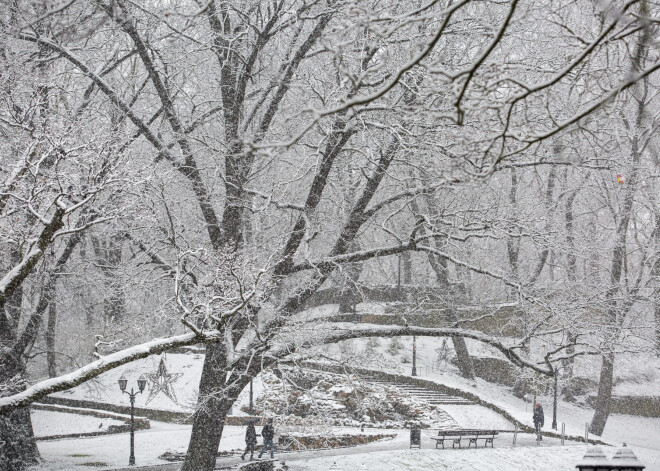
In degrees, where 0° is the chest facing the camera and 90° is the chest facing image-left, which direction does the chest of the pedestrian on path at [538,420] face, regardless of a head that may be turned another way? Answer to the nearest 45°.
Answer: approximately 0°

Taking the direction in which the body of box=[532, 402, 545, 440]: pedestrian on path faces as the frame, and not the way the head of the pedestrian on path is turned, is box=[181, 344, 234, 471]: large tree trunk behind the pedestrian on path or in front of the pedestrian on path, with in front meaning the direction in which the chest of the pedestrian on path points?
in front

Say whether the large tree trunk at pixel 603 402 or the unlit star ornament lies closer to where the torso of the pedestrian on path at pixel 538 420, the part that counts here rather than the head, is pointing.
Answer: the unlit star ornament

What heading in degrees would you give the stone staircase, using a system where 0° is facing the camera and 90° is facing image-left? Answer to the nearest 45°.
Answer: approximately 315°

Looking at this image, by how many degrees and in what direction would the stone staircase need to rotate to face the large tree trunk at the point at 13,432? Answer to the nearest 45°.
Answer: approximately 90° to its right

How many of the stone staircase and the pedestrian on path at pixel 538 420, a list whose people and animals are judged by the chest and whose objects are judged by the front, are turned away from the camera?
0

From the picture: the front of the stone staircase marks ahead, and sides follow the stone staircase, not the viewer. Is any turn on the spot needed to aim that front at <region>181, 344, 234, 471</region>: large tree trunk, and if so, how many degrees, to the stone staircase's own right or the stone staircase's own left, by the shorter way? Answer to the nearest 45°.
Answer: approximately 45° to the stone staircase's own right
